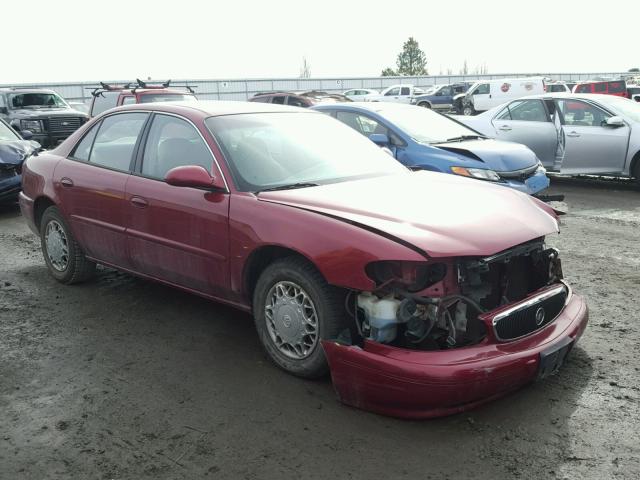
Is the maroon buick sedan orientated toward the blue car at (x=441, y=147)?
no

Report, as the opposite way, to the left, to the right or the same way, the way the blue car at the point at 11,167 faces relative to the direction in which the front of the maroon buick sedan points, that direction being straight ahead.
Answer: the same way

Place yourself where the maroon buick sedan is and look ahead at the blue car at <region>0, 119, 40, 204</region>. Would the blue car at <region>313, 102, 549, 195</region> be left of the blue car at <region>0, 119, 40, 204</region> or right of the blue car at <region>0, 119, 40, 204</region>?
right

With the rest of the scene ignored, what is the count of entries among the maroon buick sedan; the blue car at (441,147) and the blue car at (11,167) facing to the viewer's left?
0

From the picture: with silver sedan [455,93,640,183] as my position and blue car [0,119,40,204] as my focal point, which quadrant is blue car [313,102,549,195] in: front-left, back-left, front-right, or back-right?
front-left

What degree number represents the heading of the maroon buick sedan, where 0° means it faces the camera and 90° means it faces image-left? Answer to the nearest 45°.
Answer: approximately 315°

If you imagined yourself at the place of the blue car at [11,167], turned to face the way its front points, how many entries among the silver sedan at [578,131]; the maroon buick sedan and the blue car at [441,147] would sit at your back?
0

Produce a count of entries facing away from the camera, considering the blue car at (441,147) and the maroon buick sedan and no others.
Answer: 0

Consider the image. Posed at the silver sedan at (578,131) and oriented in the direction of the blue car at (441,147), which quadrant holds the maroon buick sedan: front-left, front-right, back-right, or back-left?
front-left

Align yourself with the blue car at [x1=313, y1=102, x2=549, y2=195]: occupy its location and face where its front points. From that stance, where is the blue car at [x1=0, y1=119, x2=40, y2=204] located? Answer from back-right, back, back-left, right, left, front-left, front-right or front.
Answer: back-right

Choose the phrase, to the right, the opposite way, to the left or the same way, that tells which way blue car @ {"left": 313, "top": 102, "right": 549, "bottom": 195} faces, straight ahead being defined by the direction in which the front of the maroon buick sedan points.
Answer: the same way

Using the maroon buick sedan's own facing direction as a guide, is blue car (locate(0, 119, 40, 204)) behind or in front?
behind

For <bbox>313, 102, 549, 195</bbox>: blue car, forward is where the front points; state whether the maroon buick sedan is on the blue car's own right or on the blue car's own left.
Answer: on the blue car's own right

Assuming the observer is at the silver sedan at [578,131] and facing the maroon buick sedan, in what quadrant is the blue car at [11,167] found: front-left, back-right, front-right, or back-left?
front-right

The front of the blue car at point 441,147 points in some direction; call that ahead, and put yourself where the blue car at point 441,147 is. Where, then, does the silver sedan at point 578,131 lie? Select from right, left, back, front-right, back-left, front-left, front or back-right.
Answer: left

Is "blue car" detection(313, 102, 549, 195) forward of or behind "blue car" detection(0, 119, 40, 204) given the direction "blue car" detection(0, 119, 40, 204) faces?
forward

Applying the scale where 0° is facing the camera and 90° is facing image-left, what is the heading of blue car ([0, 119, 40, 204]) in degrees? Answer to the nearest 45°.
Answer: approximately 315°

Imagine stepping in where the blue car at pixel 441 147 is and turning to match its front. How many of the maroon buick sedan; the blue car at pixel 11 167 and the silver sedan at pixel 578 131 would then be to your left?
1

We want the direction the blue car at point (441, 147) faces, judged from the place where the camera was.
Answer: facing the viewer and to the right of the viewer

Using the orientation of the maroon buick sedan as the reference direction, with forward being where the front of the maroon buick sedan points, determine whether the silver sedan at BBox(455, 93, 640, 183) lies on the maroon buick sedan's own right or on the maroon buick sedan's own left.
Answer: on the maroon buick sedan's own left
